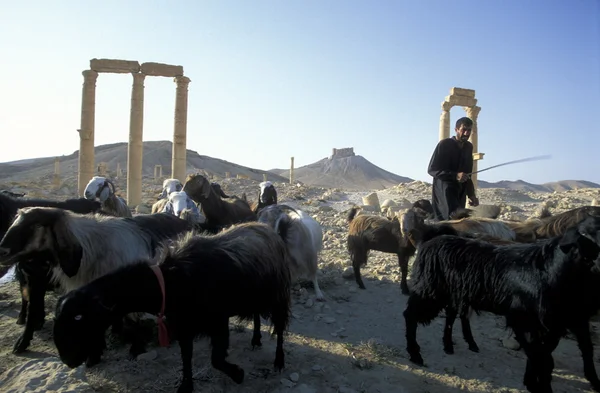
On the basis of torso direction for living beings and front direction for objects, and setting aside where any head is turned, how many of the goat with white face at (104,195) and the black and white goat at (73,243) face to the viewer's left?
2

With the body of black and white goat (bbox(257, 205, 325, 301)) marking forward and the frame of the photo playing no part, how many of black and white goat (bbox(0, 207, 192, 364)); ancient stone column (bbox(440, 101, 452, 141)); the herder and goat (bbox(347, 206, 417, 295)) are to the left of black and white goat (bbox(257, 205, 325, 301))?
1

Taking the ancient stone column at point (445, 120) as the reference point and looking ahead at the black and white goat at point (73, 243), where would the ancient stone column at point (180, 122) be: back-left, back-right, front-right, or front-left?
front-right

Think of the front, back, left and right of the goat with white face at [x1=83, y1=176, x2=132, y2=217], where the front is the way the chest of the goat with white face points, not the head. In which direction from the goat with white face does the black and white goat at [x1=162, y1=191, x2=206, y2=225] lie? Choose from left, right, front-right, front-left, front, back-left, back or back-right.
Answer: back-left

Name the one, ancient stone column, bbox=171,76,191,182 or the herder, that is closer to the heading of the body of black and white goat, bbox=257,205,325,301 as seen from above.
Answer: the ancient stone column

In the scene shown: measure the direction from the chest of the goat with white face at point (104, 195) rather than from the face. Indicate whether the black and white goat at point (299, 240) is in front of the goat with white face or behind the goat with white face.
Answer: behind

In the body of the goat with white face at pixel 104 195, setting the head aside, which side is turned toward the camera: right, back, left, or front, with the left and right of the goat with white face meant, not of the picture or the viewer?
left

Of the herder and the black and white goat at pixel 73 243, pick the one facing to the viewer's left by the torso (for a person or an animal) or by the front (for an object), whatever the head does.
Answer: the black and white goat

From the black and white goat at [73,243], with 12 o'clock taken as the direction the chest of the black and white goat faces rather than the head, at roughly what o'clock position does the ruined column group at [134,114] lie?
The ruined column group is roughly at 3 o'clock from the black and white goat.

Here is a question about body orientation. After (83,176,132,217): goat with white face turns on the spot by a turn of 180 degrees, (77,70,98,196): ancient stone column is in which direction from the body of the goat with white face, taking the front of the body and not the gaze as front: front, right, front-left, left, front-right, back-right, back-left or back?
left

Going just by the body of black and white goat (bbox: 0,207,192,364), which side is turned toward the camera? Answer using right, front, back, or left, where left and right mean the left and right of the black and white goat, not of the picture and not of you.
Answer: left

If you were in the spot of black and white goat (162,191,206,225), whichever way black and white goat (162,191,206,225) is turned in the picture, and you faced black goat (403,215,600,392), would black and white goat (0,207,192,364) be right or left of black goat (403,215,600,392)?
right

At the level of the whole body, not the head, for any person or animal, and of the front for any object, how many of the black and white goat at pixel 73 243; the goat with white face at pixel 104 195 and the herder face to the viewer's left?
2

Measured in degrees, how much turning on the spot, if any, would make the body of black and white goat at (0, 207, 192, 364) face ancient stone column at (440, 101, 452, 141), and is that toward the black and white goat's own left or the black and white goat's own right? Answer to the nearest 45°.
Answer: approximately 135° to the black and white goat's own right
